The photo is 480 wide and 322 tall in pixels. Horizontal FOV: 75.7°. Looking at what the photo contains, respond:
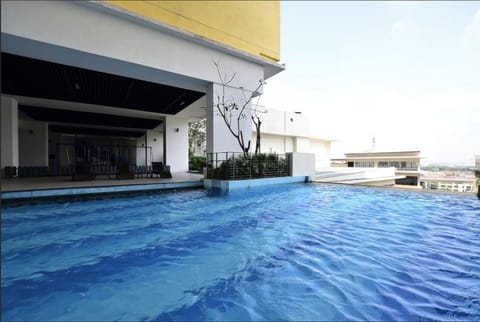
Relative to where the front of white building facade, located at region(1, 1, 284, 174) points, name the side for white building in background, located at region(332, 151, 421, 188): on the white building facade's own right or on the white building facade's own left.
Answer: on the white building facade's own left

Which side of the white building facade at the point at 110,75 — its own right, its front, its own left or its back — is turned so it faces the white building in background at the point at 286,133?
left
